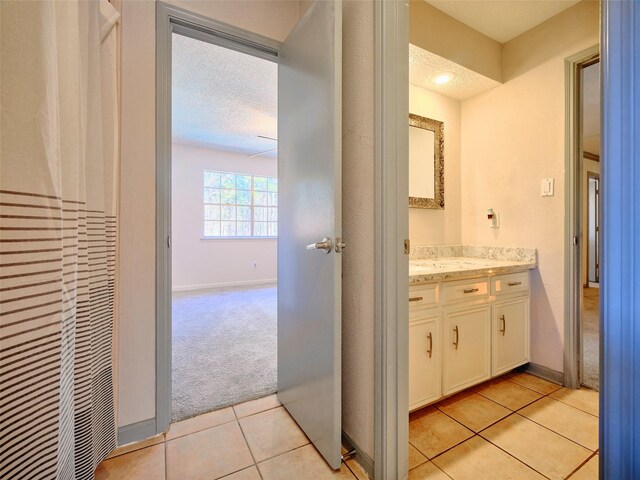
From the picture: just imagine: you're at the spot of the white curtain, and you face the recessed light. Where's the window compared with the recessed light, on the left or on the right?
left

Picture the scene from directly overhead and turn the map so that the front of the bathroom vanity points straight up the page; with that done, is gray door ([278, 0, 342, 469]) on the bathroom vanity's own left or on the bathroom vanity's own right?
on the bathroom vanity's own right

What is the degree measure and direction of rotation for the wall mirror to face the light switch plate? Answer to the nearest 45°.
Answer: approximately 45° to its left

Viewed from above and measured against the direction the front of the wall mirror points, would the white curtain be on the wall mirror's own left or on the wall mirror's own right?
on the wall mirror's own right

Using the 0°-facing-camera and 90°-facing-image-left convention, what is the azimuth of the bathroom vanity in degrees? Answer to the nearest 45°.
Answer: approximately 315°

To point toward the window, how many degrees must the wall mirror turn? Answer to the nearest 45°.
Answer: approximately 180°
